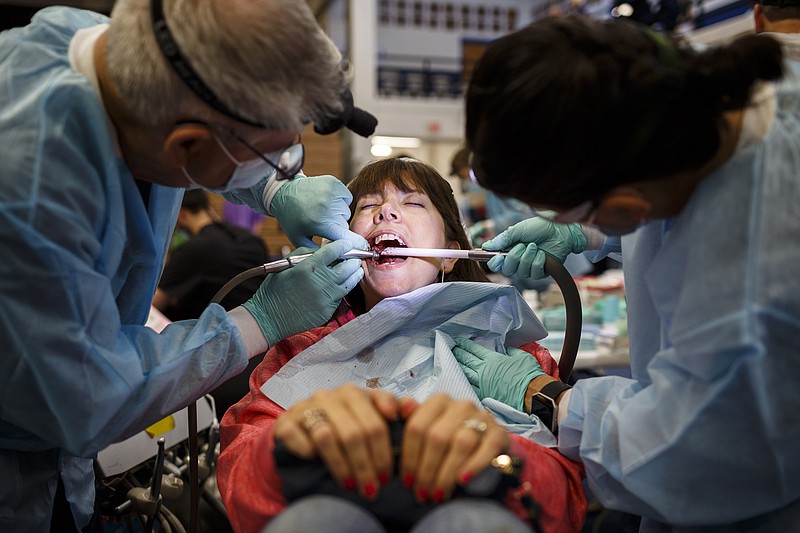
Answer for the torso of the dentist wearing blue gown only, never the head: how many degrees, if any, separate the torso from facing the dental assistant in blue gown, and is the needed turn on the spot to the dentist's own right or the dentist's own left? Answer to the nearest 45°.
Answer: approximately 45° to the dentist's own right

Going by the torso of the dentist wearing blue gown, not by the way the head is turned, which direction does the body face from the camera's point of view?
to the viewer's right

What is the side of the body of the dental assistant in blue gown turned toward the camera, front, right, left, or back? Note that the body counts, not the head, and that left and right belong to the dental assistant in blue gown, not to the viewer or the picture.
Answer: left

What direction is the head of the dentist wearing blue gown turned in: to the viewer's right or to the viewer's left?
to the viewer's right

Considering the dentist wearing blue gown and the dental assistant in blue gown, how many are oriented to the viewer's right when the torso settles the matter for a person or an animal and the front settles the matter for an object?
1

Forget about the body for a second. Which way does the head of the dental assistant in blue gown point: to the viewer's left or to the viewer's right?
to the viewer's left

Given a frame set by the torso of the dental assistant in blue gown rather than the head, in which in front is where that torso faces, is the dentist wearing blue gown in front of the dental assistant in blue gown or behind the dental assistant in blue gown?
in front
